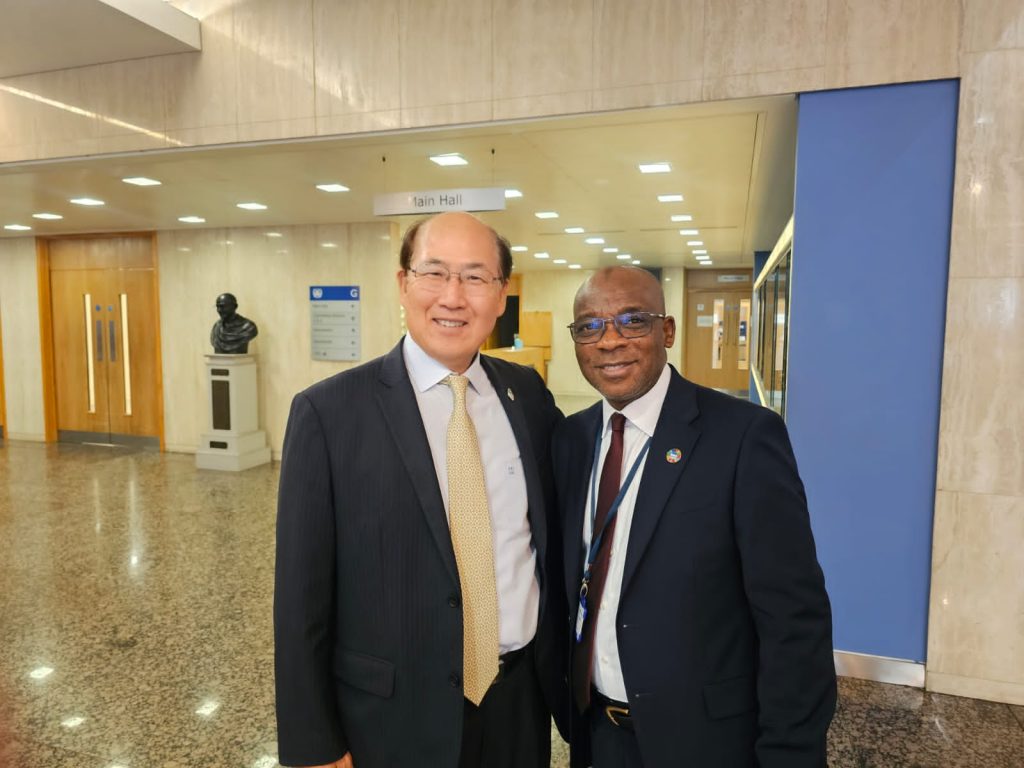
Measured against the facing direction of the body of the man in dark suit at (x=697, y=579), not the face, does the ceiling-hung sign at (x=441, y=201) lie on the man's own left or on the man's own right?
on the man's own right

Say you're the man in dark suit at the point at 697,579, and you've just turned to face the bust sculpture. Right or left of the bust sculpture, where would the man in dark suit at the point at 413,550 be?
left

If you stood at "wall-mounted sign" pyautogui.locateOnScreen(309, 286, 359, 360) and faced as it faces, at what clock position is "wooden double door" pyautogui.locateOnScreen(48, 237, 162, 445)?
The wooden double door is roughly at 4 o'clock from the wall-mounted sign.

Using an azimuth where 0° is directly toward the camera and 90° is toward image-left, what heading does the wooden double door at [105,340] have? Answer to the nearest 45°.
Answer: approximately 0°

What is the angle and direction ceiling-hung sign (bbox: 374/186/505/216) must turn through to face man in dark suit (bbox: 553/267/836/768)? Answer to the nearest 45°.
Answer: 0° — it already faces them
